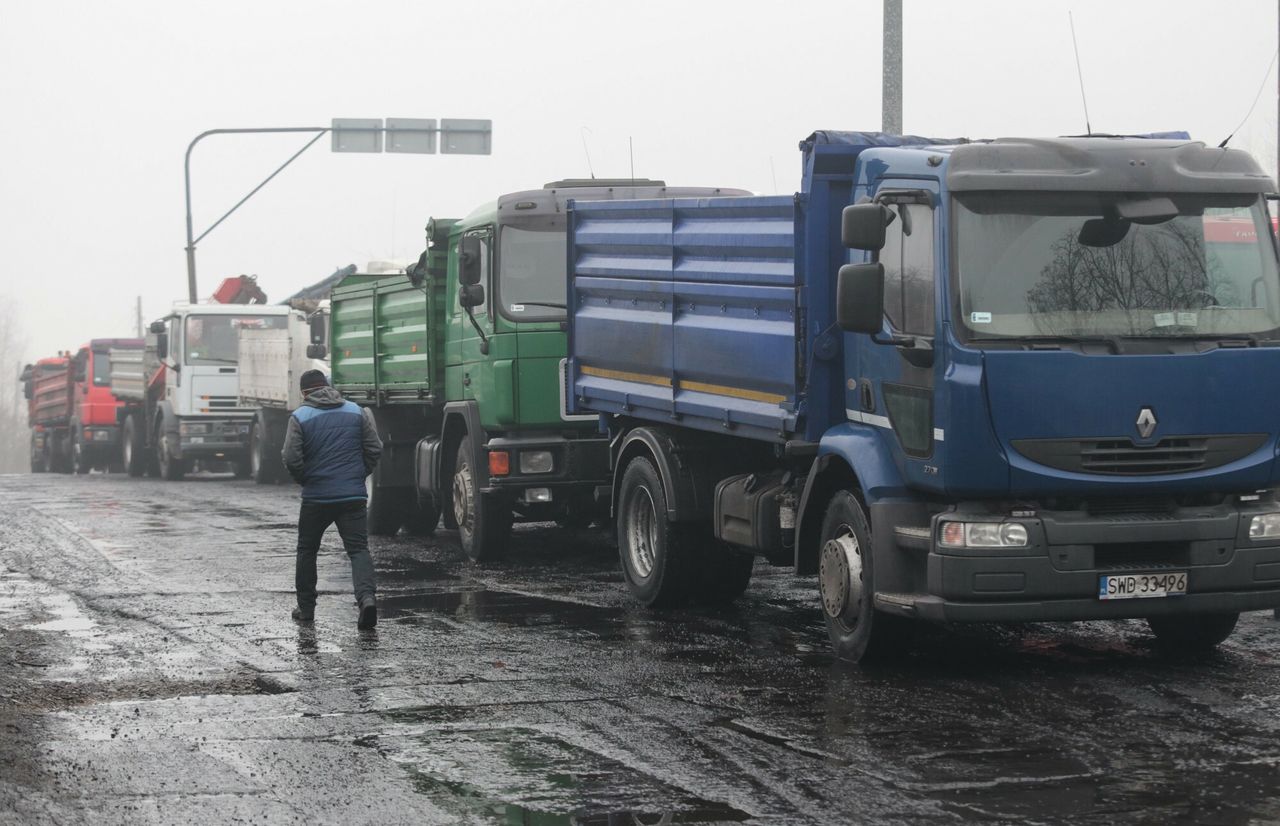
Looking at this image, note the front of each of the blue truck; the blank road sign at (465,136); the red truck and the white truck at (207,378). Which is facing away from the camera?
the blank road sign

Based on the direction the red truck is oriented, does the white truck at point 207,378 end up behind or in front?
in front

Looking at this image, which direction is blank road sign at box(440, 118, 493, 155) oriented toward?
away from the camera

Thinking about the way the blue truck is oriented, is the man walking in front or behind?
behind

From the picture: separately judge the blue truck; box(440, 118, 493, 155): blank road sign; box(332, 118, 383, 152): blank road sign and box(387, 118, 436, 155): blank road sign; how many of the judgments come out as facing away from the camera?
3

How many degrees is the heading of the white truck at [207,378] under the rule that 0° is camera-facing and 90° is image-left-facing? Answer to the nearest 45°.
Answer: approximately 315°

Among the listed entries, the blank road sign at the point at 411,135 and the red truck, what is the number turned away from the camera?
1

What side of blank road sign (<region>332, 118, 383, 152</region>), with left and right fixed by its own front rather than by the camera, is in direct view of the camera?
back

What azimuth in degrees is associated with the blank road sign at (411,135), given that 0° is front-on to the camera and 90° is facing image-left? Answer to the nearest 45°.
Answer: approximately 180°

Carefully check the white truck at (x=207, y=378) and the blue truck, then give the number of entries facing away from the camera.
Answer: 0

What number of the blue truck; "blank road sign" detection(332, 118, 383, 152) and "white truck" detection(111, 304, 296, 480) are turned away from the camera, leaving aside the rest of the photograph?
1

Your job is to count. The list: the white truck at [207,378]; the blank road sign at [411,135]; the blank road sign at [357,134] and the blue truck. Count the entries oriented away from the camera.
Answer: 2

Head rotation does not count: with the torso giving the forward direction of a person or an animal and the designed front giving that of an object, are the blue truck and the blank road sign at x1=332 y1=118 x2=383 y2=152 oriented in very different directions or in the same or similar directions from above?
very different directions

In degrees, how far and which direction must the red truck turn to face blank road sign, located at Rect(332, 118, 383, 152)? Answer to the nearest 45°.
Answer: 0° — it already faces it

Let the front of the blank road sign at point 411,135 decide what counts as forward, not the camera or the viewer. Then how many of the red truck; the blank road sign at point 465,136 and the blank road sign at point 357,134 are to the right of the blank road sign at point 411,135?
1

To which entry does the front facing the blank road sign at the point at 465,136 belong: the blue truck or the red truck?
the red truck
